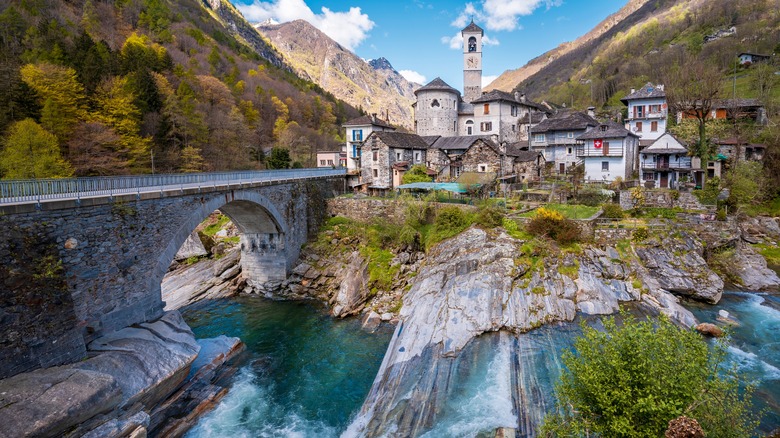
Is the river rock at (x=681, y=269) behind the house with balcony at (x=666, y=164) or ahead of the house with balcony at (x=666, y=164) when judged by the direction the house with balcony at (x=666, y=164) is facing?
ahead

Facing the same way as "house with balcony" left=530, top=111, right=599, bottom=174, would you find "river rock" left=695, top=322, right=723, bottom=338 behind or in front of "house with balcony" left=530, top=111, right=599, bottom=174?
in front

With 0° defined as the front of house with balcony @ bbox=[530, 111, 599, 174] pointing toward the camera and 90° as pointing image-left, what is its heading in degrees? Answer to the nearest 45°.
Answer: approximately 0°

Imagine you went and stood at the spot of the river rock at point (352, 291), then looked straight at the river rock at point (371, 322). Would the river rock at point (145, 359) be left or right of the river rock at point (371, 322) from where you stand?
right

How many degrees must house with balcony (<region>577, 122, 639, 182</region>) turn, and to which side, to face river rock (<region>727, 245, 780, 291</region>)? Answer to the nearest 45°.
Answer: approximately 45° to its left

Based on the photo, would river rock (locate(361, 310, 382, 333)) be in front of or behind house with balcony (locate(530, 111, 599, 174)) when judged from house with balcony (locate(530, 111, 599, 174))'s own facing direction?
in front
